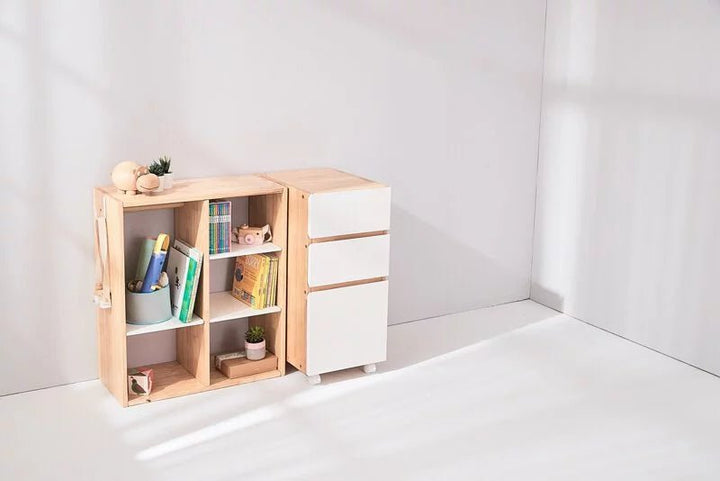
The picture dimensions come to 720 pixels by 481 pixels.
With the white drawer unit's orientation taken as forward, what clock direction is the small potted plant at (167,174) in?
The small potted plant is roughly at 4 o'clock from the white drawer unit.

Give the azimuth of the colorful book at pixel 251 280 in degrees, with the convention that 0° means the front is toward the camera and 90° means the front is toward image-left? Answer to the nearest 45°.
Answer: approximately 45°

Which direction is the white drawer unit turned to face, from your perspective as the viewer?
facing the viewer and to the right of the viewer

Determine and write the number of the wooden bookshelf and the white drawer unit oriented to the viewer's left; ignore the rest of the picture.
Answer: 0

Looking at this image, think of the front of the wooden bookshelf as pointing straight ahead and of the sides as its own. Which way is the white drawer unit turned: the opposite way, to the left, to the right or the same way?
the same way

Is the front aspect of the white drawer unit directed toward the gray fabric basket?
no
